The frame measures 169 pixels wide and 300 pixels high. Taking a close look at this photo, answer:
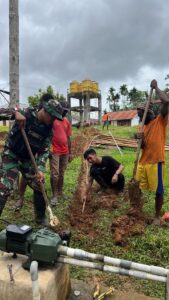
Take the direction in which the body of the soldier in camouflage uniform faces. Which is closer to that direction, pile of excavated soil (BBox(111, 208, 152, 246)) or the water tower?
the pile of excavated soil

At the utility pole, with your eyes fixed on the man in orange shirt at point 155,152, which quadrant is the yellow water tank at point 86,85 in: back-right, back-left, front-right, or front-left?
back-left

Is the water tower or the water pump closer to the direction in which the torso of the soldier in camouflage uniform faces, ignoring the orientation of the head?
the water pump

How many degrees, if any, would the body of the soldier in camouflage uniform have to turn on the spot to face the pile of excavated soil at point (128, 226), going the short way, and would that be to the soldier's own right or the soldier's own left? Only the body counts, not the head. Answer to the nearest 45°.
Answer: approximately 45° to the soldier's own left

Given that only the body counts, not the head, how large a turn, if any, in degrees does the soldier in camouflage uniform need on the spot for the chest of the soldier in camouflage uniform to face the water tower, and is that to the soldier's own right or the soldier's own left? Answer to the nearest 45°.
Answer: approximately 135° to the soldier's own left

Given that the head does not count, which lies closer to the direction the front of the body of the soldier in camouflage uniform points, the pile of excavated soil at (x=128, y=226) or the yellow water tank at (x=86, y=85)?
the pile of excavated soil

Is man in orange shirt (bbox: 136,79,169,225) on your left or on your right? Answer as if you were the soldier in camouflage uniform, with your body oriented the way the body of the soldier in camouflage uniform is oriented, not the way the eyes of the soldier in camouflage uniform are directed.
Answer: on your left

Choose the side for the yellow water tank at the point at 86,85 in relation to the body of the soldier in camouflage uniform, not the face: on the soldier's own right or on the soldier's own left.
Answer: on the soldier's own left

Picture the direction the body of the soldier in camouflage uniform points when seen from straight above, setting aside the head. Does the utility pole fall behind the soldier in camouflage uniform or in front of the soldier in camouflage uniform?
behind

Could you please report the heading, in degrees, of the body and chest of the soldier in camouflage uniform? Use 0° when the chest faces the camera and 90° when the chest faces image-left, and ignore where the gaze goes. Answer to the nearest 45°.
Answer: approximately 315°

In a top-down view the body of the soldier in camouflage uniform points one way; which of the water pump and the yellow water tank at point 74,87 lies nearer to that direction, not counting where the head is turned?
the water pump

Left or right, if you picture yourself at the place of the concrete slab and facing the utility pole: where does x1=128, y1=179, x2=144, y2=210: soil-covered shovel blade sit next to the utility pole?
right

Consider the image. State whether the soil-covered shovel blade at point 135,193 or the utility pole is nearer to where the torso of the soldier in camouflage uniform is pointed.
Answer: the soil-covered shovel blade

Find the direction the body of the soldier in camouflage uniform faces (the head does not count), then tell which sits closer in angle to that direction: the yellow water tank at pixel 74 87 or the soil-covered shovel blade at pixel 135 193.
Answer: the soil-covered shovel blade

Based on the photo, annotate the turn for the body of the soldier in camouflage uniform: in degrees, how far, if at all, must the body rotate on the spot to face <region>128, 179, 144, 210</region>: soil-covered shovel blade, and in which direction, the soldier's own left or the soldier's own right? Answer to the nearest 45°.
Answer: approximately 45° to the soldier's own left
